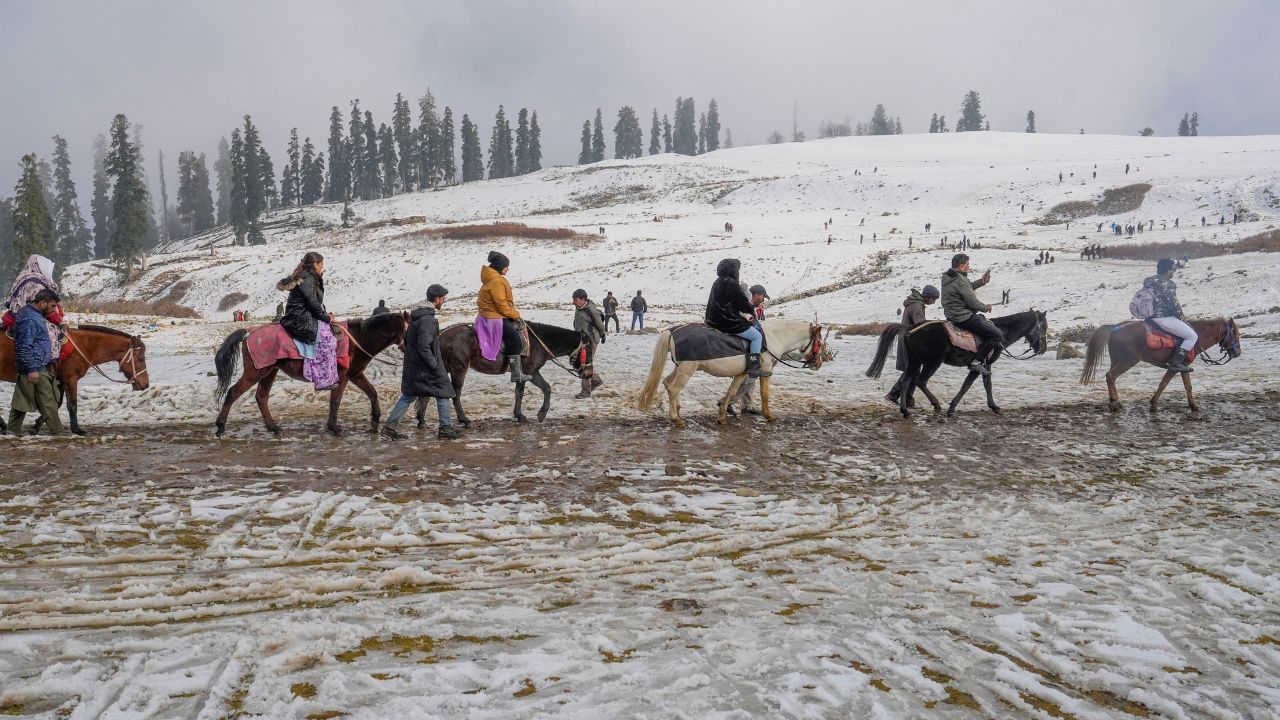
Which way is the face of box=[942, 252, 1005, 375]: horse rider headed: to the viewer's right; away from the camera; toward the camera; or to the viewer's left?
to the viewer's right

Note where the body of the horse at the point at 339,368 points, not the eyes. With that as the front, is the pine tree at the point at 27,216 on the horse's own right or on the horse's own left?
on the horse's own left

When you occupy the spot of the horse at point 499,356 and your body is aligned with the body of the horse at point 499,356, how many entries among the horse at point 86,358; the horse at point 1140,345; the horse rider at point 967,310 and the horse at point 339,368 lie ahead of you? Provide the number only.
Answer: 2

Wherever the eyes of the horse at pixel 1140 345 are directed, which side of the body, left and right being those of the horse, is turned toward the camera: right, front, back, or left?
right

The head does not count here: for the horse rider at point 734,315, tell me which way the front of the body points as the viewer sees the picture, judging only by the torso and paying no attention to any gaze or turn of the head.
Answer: to the viewer's right

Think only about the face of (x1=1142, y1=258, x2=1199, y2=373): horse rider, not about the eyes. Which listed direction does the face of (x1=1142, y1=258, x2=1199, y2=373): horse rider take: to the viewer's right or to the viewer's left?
to the viewer's right

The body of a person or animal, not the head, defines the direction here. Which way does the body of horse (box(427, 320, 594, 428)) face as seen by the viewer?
to the viewer's right

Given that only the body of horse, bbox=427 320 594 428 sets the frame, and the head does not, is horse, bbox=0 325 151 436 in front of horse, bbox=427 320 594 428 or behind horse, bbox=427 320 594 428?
behind

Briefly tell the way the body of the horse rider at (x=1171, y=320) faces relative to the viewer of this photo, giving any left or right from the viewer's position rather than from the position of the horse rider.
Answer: facing to the right of the viewer

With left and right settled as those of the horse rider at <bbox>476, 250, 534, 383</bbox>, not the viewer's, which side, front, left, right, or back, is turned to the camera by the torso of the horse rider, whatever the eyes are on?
right

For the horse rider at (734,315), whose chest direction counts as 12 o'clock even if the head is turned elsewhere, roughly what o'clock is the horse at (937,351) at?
The horse is roughly at 11 o'clock from the horse rider.

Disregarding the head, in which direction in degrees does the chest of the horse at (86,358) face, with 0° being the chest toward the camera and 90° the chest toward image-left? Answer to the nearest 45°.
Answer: approximately 270°

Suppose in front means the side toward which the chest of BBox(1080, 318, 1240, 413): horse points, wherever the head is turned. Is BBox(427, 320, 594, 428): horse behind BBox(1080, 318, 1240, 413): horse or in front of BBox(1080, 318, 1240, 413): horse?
behind

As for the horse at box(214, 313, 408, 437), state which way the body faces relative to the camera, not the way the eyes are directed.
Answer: to the viewer's right
